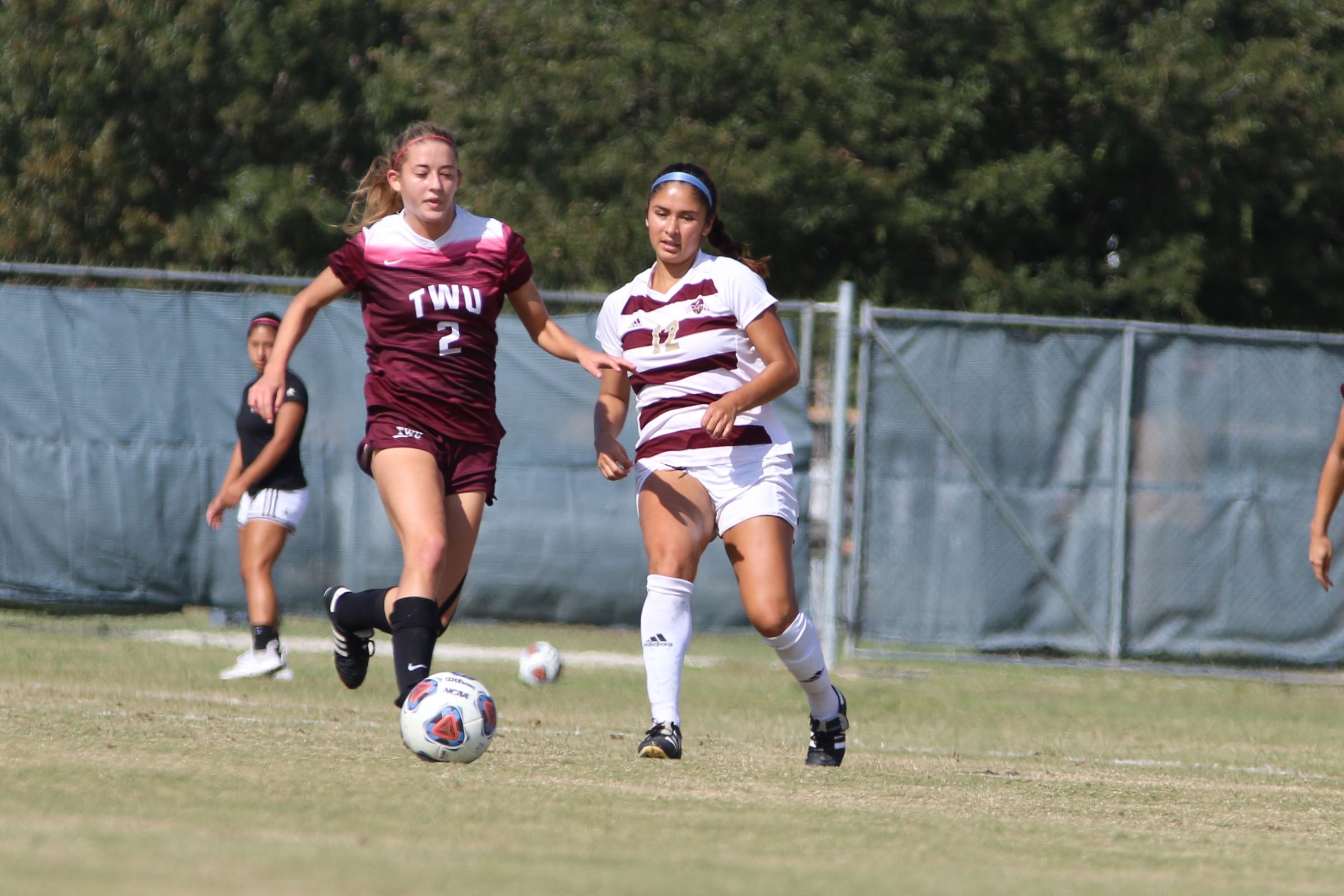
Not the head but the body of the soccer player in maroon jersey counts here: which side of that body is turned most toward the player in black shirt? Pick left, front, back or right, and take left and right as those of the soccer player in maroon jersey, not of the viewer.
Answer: back

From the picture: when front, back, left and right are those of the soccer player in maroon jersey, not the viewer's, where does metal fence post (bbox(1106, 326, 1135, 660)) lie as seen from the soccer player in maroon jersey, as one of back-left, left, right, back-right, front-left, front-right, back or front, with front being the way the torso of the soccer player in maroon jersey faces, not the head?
back-left

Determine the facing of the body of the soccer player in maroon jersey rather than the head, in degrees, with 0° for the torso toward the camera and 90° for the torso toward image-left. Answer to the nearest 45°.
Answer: approximately 0°

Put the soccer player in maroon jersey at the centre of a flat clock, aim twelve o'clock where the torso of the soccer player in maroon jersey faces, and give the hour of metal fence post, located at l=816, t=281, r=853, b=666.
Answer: The metal fence post is roughly at 7 o'clock from the soccer player in maroon jersey.

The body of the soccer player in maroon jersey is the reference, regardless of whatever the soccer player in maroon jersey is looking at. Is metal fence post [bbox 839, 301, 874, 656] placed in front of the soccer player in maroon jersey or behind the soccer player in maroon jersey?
behind

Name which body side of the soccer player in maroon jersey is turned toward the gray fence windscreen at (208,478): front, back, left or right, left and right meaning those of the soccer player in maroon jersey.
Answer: back

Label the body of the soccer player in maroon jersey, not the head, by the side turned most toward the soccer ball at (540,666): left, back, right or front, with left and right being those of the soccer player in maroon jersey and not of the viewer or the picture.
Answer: back
